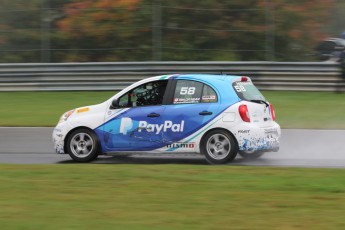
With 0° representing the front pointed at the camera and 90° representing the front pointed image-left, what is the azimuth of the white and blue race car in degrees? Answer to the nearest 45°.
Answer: approximately 90°

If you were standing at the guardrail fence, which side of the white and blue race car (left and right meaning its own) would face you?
right
